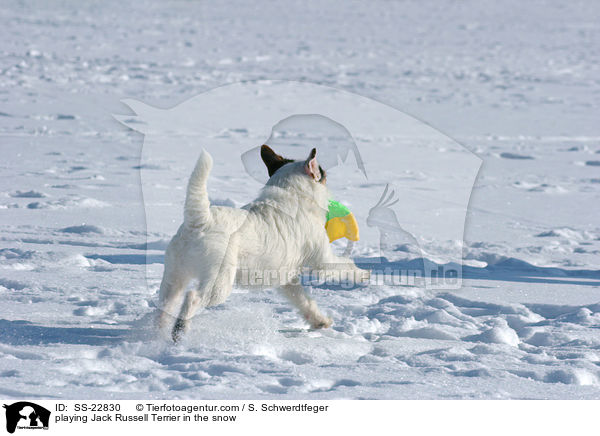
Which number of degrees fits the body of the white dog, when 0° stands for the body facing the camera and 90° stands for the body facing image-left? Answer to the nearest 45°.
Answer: approximately 225°
